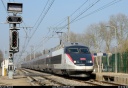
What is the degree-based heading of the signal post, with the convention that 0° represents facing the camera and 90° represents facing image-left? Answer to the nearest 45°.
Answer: approximately 0°

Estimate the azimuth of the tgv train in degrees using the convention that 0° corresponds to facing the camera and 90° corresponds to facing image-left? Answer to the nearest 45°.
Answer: approximately 315°

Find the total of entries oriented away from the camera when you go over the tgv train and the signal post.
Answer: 0

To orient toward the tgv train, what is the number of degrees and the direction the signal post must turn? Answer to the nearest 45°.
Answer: approximately 90° to its left
